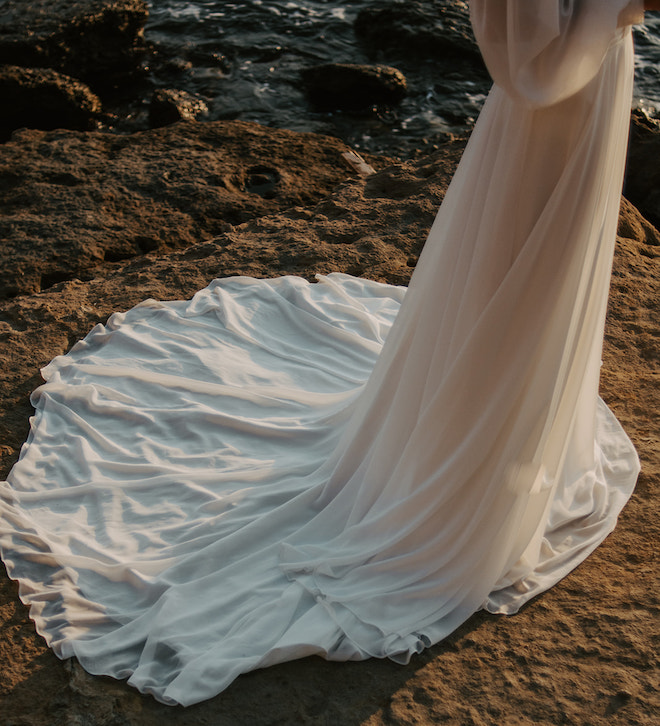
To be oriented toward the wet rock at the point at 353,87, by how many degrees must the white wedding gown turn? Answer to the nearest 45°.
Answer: approximately 90° to its left

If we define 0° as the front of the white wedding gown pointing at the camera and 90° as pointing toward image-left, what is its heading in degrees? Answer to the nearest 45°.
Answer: approximately 270°

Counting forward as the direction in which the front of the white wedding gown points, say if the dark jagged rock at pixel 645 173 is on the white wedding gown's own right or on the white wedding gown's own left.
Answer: on the white wedding gown's own left

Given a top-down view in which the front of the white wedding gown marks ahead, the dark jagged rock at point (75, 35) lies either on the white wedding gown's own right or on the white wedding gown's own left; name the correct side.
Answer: on the white wedding gown's own left

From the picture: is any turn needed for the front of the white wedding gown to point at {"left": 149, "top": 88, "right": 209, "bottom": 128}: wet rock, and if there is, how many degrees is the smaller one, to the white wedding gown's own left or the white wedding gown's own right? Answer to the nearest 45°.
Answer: approximately 90° to the white wedding gown's own left

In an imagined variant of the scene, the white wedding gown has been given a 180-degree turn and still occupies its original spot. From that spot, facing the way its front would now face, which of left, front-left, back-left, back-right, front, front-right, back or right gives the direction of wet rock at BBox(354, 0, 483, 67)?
right

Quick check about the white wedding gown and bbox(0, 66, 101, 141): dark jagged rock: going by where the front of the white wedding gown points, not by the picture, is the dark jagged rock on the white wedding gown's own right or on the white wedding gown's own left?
on the white wedding gown's own left
